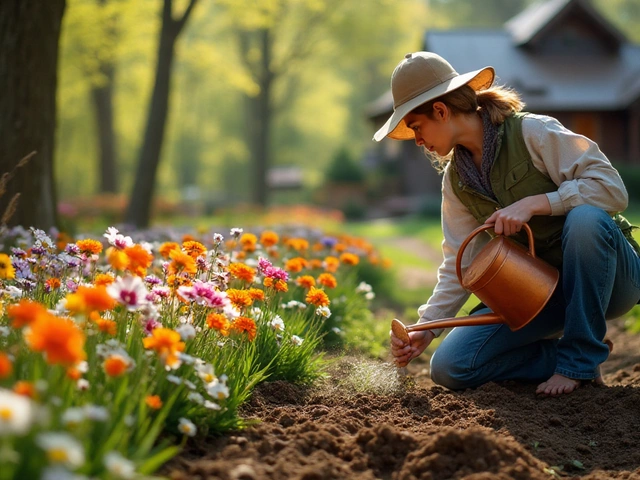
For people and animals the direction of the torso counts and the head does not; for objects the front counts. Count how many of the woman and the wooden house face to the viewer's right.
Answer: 0

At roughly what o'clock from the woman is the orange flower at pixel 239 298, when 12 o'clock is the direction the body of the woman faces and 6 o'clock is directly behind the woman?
The orange flower is roughly at 12 o'clock from the woman.

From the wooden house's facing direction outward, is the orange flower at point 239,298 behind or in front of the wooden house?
in front

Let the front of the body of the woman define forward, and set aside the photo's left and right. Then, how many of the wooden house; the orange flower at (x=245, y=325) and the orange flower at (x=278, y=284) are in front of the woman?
2

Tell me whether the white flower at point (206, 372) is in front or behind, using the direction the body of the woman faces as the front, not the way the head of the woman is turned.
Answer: in front

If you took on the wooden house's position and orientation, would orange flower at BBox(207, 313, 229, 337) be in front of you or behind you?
in front

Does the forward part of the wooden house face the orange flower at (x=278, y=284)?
yes

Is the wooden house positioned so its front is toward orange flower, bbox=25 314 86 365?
yes

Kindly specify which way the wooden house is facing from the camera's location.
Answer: facing the viewer

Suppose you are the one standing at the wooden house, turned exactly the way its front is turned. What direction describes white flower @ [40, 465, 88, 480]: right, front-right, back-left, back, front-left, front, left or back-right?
front

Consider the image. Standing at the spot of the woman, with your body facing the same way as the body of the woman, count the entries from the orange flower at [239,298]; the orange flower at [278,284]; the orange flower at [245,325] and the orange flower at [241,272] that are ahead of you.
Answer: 4

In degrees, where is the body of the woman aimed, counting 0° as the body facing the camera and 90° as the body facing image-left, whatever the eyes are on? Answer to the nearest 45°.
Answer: approximately 45°

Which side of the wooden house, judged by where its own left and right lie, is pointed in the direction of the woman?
front

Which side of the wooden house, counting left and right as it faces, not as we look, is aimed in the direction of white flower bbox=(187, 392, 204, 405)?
front

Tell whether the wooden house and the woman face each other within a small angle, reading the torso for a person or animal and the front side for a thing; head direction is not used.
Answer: no

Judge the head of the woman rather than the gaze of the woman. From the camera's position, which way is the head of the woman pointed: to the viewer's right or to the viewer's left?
to the viewer's left

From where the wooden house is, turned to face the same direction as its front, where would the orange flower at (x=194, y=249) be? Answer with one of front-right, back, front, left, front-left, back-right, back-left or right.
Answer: front
